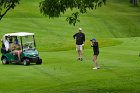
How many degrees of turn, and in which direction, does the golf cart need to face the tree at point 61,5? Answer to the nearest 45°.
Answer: approximately 45° to its right

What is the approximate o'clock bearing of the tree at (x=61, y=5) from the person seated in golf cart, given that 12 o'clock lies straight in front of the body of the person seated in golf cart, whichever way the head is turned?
The tree is roughly at 1 o'clock from the person seated in golf cart.

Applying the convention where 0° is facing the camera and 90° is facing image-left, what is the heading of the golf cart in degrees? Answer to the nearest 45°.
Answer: approximately 315°

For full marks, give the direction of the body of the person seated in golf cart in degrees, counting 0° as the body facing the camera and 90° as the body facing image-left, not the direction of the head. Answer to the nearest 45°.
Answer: approximately 315°
